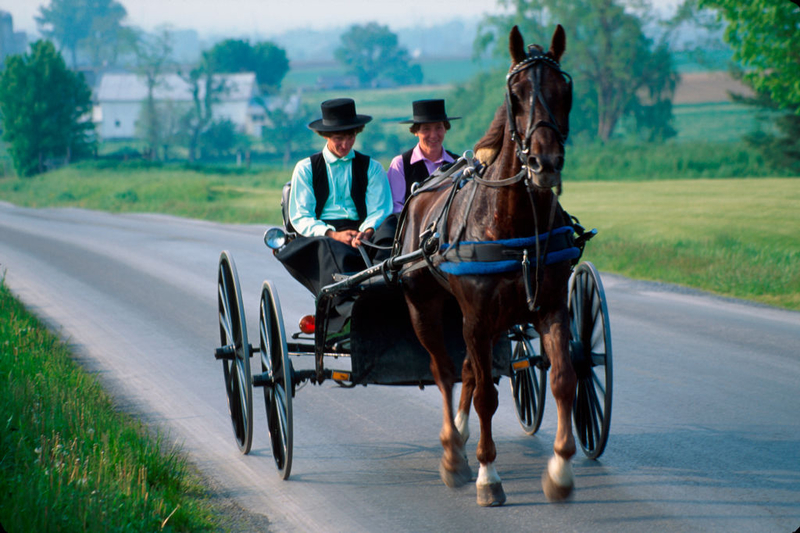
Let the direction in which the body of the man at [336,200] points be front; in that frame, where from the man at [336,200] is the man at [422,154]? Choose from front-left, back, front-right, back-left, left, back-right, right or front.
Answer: back-left

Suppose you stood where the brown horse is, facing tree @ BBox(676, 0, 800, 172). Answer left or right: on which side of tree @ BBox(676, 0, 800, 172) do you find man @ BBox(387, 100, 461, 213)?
left

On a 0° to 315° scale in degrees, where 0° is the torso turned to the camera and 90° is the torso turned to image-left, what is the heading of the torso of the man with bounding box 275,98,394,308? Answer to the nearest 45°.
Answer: approximately 0°

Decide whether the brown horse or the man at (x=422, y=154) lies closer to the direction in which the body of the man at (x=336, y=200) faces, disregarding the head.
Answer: the brown horse

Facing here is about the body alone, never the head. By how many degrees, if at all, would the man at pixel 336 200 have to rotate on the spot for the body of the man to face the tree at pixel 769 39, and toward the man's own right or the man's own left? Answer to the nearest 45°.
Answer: approximately 135° to the man's own left

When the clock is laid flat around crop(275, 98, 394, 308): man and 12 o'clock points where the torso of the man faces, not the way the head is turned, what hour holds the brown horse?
The brown horse is roughly at 11 o'clock from the man.
